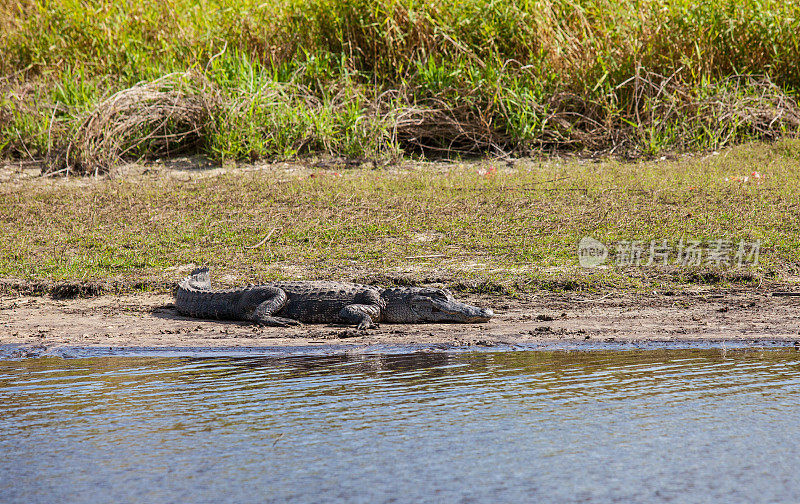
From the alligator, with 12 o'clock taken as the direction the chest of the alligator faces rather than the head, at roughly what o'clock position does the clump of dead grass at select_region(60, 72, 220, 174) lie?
The clump of dead grass is roughly at 8 o'clock from the alligator.

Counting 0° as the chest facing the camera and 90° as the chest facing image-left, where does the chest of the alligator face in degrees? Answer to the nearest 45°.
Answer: approximately 270°
